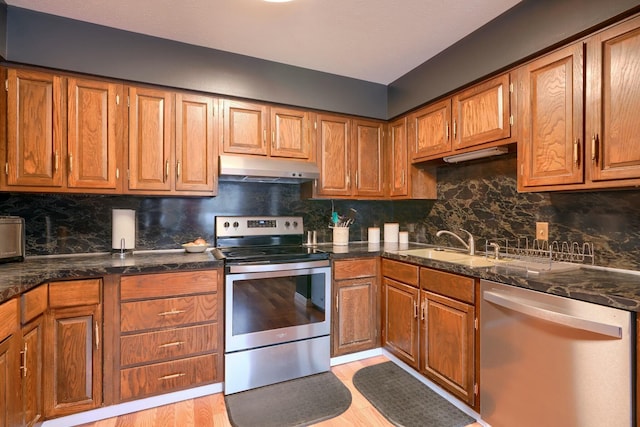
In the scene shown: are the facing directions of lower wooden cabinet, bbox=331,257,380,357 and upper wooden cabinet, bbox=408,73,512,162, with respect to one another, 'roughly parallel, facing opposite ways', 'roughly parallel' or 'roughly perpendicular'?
roughly perpendicular

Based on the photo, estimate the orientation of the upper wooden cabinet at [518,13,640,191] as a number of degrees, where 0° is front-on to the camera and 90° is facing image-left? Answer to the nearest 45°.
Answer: approximately 45°

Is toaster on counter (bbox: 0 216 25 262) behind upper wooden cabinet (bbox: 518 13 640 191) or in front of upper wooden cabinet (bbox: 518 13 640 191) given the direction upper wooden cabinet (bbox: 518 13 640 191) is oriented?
in front

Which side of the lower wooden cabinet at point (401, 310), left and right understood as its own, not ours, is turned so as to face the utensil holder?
right

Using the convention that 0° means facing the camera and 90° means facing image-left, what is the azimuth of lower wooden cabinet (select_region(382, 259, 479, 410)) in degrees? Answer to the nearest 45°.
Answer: approximately 45°

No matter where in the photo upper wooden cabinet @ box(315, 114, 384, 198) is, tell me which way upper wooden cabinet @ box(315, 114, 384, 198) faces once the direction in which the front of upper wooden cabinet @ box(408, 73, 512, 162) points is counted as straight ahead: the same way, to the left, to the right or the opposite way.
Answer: to the left

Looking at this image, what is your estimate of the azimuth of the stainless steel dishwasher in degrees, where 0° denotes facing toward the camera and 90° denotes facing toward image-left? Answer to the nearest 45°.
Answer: approximately 45°

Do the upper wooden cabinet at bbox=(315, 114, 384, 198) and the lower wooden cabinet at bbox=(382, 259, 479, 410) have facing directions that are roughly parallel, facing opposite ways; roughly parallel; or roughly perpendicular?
roughly perpendicular

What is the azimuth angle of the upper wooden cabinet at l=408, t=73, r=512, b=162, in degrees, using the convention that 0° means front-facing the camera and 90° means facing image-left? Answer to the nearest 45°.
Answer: approximately 45°
